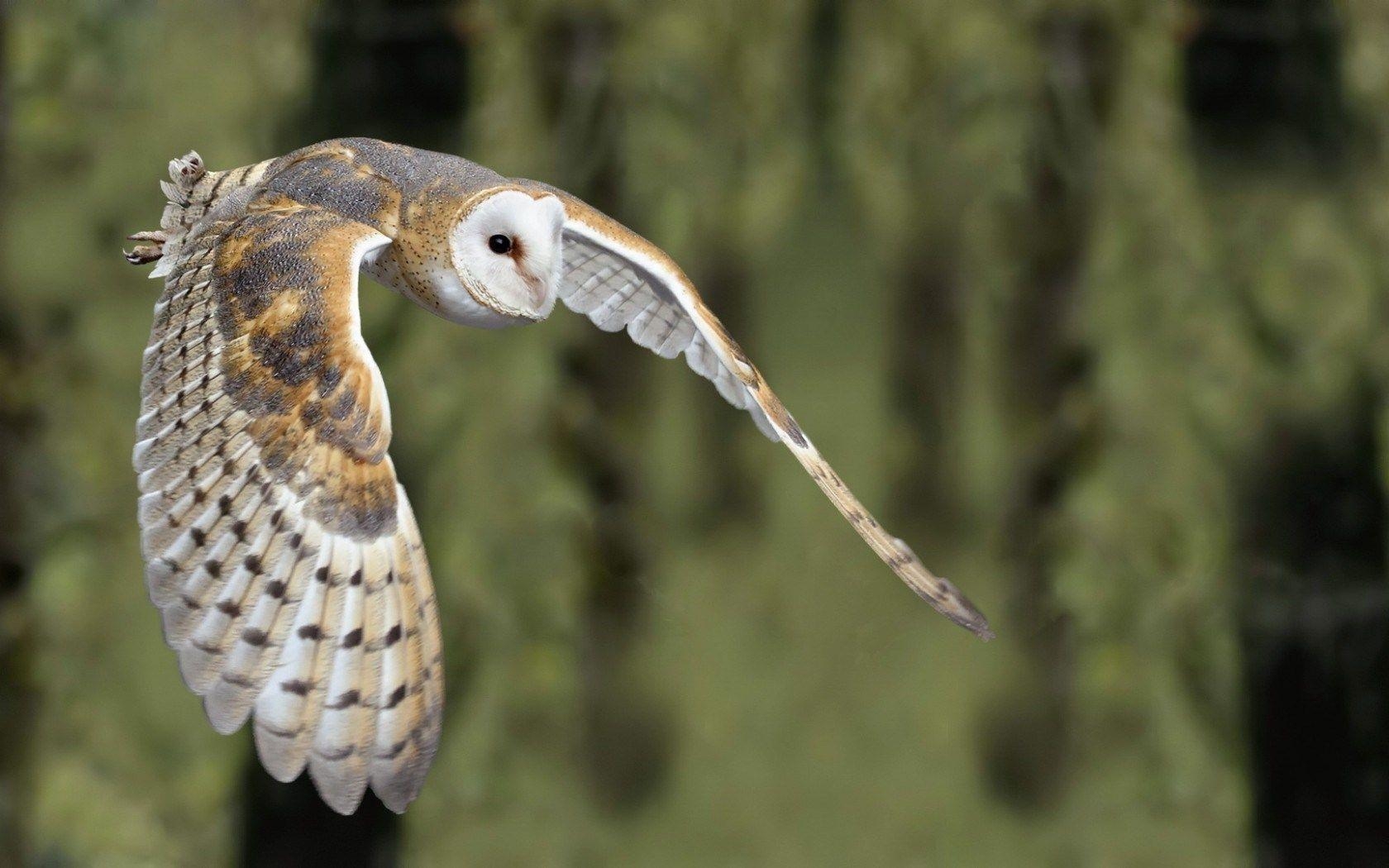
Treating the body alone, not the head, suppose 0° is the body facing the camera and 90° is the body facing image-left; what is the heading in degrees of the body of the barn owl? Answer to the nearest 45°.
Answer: approximately 315°
